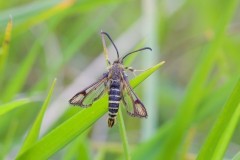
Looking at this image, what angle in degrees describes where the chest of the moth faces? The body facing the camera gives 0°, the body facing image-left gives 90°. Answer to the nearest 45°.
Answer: approximately 180°

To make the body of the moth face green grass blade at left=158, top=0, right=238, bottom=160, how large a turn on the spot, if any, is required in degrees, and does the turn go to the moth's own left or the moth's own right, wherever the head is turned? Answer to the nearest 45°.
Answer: approximately 45° to the moth's own right
